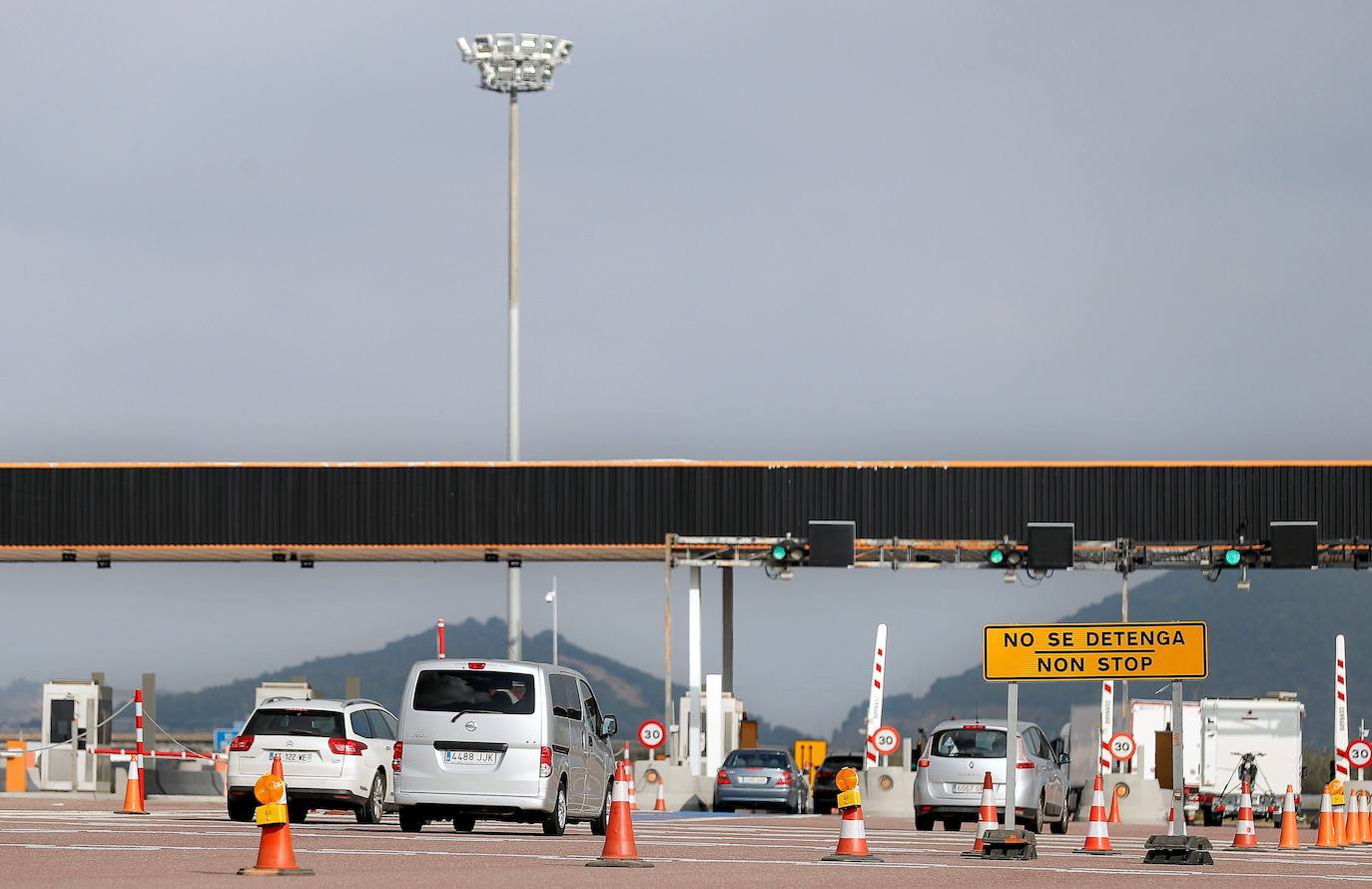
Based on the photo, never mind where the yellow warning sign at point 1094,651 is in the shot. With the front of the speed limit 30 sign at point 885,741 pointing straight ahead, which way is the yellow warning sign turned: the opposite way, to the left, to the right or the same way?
the same way

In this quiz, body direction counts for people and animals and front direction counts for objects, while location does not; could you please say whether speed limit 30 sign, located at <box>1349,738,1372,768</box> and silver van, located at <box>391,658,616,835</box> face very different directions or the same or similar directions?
very different directions

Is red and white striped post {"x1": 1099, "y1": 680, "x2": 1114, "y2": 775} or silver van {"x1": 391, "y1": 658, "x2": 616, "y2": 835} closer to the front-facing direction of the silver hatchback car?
the red and white striped post

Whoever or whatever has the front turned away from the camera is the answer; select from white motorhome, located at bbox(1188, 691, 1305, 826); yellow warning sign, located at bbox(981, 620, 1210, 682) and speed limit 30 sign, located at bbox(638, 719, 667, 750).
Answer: the white motorhome

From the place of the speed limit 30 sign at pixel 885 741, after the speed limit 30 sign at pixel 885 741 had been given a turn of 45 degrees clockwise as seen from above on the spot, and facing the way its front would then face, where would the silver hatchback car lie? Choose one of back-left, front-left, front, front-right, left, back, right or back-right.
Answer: front-left

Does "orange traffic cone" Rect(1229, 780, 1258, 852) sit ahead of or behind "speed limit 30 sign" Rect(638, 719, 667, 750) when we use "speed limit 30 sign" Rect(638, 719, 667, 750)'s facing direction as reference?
ahead

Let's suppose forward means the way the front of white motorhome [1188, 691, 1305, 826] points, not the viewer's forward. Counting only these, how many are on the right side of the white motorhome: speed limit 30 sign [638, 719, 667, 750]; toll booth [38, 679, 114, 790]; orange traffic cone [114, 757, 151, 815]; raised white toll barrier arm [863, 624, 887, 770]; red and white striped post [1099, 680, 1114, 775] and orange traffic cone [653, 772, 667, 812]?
0

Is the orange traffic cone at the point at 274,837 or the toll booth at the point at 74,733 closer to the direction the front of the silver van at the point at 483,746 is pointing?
the toll booth

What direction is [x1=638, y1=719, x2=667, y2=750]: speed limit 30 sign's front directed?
toward the camera

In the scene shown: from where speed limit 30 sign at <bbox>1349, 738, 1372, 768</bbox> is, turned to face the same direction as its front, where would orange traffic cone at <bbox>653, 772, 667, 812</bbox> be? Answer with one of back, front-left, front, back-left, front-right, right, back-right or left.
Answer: right

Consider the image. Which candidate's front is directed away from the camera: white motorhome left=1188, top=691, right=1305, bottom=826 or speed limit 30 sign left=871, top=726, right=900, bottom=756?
the white motorhome

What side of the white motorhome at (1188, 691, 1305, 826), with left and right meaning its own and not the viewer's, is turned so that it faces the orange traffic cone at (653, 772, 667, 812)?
left

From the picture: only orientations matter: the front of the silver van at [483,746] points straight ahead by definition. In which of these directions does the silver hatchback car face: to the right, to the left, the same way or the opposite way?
the same way

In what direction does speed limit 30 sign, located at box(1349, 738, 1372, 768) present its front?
toward the camera

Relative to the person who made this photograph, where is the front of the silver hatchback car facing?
facing away from the viewer and to the right of the viewer

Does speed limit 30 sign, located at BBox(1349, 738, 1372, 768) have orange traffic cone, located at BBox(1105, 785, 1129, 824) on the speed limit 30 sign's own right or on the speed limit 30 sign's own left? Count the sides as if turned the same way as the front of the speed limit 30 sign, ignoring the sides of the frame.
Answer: on the speed limit 30 sign's own right

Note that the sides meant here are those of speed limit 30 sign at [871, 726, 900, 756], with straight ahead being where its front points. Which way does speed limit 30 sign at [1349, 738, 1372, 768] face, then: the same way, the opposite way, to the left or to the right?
the same way

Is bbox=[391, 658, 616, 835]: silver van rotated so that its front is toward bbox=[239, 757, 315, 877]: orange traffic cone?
no
